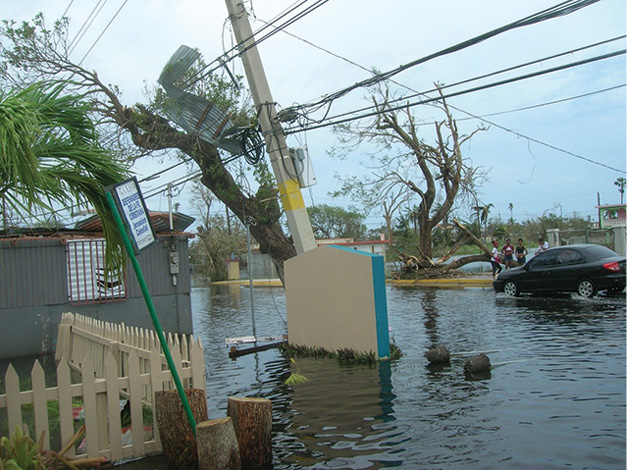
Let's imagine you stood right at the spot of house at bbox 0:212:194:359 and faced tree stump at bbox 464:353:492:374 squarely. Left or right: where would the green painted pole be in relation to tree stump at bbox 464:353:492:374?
right

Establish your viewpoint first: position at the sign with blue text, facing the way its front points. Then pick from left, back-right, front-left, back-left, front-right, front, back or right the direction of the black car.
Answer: back-left

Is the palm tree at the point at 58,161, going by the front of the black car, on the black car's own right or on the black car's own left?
on the black car's own left

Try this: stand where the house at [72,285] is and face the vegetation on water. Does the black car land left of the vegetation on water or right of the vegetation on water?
left

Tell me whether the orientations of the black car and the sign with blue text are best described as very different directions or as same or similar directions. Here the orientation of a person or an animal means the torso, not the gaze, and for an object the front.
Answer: very different directions

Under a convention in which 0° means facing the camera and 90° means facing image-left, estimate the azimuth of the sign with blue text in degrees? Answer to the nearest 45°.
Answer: approximately 0°

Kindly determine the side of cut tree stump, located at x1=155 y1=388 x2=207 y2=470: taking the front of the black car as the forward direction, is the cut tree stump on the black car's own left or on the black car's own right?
on the black car's own left

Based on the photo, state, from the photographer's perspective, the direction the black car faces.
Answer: facing away from the viewer and to the left of the viewer

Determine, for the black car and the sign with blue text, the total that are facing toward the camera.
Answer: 1

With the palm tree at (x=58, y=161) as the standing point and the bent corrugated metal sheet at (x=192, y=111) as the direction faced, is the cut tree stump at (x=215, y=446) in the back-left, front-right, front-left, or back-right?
back-right

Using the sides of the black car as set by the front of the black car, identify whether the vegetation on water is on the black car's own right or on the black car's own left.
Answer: on the black car's own left

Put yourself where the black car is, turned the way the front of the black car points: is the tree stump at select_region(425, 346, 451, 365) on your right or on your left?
on your left
